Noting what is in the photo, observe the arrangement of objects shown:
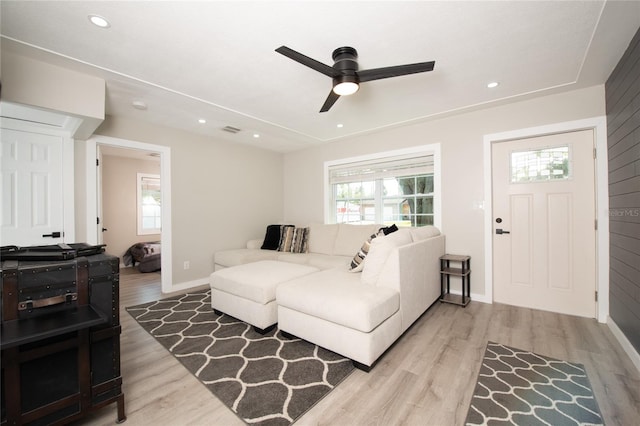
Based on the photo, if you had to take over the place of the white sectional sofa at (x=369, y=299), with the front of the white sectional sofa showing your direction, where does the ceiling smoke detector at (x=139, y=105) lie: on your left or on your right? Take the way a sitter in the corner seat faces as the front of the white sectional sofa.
on your right

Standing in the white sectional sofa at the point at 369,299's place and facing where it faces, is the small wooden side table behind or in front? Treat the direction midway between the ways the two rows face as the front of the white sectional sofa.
behind

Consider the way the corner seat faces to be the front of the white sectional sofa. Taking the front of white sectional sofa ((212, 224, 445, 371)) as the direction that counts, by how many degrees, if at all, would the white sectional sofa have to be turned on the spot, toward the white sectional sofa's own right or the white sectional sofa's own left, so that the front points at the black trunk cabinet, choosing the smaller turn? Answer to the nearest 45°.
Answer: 0° — it already faces it

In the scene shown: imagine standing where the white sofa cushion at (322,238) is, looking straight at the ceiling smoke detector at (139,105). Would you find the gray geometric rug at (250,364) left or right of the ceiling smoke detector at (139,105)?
left

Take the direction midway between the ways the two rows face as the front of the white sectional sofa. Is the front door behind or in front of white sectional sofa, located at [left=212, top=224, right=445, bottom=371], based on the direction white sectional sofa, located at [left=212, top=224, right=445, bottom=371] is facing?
behind

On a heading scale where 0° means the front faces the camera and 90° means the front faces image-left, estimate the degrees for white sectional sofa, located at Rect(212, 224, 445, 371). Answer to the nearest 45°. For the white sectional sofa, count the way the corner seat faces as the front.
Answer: approximately 45°

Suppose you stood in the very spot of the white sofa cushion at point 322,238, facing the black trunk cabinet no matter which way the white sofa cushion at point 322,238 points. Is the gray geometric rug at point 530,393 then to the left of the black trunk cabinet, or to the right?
left

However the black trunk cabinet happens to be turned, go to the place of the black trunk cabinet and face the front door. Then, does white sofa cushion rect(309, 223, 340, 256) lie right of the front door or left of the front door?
left

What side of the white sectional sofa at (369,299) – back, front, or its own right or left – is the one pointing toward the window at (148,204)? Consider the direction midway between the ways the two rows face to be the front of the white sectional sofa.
right

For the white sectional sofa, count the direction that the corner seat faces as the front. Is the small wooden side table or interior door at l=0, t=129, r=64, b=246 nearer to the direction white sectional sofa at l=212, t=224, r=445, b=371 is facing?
the interior door

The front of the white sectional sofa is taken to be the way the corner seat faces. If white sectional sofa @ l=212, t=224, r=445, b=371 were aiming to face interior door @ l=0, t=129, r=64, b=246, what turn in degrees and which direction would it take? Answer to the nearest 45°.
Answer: approximately 45° to its right

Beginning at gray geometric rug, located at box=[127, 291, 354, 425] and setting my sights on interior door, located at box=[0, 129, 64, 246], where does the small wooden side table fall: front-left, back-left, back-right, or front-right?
back-right
